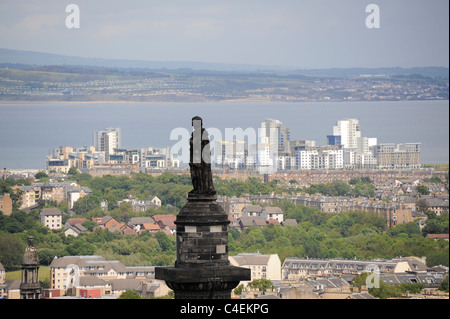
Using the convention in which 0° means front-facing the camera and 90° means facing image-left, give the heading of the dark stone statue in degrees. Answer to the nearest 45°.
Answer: approximately 90°
